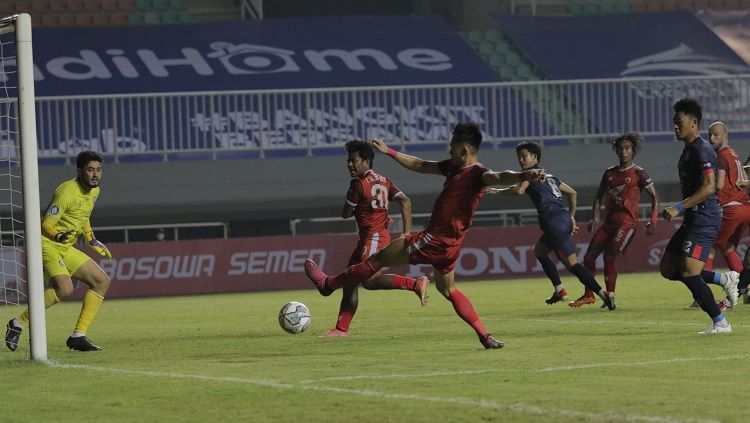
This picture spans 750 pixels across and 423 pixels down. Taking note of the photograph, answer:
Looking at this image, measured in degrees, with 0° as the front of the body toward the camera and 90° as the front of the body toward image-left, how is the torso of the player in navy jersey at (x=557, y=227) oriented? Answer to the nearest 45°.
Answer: approximately 135°

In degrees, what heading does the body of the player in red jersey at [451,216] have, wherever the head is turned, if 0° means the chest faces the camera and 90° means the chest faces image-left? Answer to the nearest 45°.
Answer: approximately 45°

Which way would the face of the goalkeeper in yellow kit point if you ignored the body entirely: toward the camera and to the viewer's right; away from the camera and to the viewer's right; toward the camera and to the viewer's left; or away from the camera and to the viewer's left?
toward the camera and to the viewer's right

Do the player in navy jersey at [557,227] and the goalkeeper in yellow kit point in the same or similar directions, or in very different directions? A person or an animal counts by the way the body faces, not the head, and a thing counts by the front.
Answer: very different directions

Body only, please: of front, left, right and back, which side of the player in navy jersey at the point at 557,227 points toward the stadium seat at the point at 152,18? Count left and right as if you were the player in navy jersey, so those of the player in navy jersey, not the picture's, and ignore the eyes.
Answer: front

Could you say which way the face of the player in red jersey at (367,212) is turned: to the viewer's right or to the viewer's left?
to the viewer's left

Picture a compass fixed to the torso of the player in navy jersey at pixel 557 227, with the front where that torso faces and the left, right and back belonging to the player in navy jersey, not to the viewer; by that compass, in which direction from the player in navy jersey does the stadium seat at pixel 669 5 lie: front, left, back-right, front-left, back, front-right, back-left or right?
front-right

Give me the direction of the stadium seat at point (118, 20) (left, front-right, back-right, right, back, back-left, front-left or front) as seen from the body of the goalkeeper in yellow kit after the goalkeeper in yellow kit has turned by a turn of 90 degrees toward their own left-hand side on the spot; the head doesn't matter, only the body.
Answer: front-left

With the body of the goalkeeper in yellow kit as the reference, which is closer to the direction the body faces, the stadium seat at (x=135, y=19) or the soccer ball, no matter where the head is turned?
the soccer ball

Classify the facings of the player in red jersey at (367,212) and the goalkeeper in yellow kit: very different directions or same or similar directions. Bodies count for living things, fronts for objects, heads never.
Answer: very different directions

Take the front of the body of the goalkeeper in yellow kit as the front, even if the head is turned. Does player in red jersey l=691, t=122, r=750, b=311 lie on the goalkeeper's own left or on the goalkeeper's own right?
on the goalkeeper's own left

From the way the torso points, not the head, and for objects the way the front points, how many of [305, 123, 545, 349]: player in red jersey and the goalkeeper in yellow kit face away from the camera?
0

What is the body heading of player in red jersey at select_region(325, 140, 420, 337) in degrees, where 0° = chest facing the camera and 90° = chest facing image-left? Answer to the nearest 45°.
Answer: approximately 135°

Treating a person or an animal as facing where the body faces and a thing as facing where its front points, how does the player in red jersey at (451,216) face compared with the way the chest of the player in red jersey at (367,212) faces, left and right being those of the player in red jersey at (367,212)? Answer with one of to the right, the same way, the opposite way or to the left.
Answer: to the left

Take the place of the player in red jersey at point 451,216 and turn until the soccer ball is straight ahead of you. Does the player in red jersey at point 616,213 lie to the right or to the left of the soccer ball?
right

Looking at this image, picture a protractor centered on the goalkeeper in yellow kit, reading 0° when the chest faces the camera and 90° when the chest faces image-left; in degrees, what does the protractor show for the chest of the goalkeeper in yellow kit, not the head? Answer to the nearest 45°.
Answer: approximately 315°

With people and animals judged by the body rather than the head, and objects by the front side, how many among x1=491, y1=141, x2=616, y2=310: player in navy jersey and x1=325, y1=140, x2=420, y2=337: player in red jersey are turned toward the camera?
0

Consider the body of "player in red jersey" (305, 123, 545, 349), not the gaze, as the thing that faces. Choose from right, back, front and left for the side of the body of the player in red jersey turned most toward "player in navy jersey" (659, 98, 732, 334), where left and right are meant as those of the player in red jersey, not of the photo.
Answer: back
